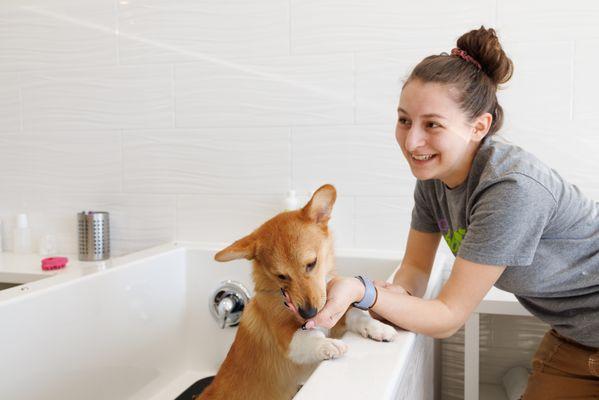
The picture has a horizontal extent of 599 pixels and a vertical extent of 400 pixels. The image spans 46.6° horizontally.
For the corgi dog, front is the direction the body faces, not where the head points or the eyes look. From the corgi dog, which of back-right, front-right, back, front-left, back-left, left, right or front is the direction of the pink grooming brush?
back

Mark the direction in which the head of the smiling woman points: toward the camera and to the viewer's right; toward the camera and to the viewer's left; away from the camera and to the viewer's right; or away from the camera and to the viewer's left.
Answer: toward the camera and to the viewer's left

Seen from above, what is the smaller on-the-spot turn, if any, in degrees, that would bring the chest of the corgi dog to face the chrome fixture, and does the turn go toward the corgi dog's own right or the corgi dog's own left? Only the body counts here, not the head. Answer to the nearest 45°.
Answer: approximately 135° to the corgi dog's own left

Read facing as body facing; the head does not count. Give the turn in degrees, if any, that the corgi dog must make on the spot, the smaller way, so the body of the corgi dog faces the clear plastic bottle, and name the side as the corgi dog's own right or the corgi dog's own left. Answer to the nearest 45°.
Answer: approximately 180°

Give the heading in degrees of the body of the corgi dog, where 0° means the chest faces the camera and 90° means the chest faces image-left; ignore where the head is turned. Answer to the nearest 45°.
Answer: approximately 315°

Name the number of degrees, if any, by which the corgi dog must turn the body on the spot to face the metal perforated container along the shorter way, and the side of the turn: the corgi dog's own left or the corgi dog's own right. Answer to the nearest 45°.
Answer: approximately 180°
